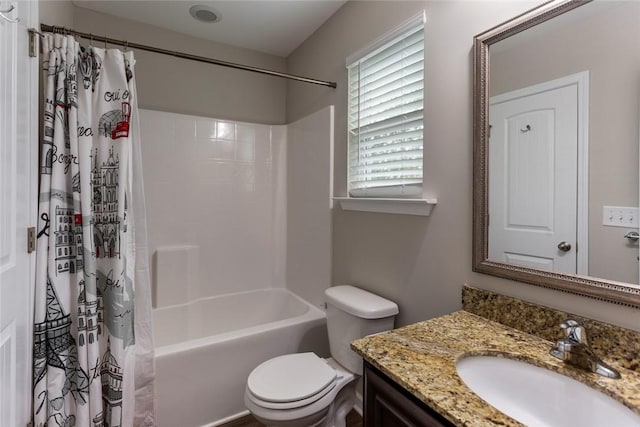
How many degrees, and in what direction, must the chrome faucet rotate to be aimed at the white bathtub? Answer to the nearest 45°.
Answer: approximately 45° to its right

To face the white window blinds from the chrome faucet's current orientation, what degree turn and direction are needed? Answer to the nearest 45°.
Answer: approximately 90° to its right

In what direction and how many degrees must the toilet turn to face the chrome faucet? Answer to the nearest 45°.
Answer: approximately 90° to its left

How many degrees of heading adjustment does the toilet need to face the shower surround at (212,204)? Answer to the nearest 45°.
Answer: approximately 90° to its right

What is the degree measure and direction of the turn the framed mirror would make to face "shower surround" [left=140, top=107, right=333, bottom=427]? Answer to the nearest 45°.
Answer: approximately 45° to its right

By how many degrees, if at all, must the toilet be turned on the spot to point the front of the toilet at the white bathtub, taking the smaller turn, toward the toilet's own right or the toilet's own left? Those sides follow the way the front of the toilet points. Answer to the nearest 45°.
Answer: approximately 45° to the toilet's own right

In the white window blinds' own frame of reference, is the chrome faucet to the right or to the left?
on its left

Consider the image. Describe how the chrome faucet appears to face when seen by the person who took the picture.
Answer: facing the viewer and to the left of the viewer

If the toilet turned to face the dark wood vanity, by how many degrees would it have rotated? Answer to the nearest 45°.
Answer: approximately 45° to its left

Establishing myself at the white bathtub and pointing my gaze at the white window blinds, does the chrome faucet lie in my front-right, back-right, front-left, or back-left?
front-right

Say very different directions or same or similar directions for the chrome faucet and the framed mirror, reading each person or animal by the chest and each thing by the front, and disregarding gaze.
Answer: same or similar directions

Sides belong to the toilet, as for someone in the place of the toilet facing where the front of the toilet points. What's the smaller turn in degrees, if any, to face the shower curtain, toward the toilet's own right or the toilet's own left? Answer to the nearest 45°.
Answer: approximately 45° to the toilet's own right

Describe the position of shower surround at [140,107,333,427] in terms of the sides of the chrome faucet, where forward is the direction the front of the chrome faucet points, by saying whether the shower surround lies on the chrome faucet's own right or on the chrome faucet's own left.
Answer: on the chrome faucet's own right
